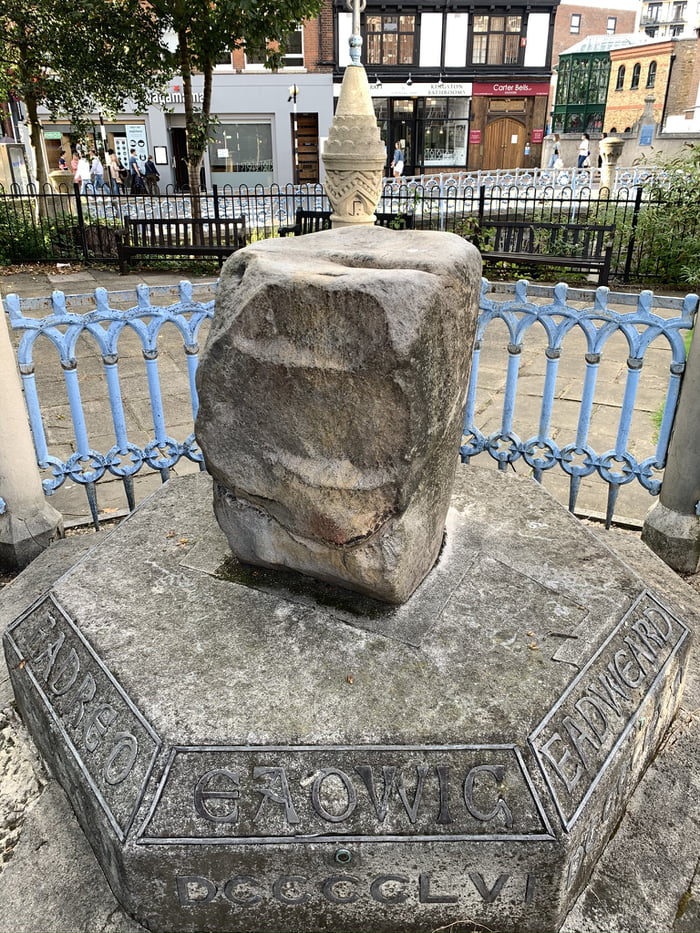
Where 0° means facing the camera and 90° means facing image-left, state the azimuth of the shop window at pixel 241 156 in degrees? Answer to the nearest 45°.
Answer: approximately 0°

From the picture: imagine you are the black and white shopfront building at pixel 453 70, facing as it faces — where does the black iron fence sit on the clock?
The black iron fence is roughly at 12 o'clock from the black and white shopfront building.

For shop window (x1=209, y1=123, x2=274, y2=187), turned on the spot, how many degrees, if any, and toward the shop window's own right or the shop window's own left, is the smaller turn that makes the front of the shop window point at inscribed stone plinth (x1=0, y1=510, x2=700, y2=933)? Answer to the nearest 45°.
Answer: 0° — it already faces it

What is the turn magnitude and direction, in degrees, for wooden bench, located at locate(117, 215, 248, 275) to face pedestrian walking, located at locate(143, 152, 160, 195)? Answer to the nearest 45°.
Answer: approximately 180°

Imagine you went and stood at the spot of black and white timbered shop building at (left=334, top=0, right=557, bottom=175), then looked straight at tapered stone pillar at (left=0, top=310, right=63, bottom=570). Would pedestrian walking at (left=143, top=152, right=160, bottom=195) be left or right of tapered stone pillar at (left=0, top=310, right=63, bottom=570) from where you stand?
right

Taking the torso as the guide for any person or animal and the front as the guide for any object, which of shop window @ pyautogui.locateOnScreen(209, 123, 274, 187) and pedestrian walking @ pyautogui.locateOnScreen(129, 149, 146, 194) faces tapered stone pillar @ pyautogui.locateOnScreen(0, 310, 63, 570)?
the shop window

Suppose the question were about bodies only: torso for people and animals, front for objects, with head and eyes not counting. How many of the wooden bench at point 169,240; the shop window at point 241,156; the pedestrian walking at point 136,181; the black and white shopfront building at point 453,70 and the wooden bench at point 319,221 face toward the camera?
4

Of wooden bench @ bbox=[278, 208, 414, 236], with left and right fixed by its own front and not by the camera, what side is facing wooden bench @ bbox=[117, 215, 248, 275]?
right

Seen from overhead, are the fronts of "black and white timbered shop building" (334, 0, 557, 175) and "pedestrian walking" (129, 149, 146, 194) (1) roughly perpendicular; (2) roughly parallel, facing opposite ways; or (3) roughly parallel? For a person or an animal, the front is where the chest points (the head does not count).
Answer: roughly perpendicular

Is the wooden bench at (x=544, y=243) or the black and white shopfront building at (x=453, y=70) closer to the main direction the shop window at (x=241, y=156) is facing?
the wooden bench

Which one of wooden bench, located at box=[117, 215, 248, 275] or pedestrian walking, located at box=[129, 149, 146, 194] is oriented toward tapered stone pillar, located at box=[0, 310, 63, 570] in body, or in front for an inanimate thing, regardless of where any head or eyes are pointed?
the wooden bench
